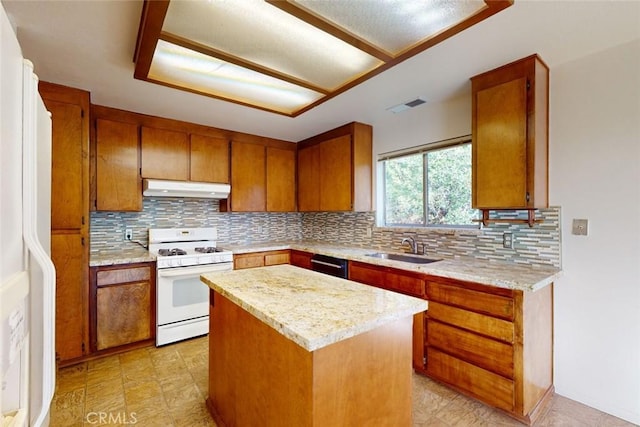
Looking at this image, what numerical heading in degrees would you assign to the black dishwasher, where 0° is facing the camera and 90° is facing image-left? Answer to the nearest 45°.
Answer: approximately 45°

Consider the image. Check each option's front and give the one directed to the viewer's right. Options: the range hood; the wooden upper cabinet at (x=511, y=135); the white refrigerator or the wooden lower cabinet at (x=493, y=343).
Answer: the white refrigerator

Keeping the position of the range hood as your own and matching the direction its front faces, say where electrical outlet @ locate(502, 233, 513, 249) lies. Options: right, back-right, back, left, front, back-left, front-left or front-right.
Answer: front-left

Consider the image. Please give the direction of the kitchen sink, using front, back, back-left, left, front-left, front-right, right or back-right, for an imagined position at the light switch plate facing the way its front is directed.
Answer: right

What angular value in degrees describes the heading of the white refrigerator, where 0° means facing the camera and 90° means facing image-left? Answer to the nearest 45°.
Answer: approximately 270°

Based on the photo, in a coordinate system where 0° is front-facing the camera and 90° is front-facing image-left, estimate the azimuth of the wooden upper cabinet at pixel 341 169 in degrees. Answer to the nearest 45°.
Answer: approximately 45°

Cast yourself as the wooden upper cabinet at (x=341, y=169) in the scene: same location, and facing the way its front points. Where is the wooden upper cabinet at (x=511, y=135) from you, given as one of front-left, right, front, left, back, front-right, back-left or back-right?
left

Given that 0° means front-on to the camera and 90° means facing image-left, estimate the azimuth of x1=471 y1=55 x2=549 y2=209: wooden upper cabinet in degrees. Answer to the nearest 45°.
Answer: approximately 45°
